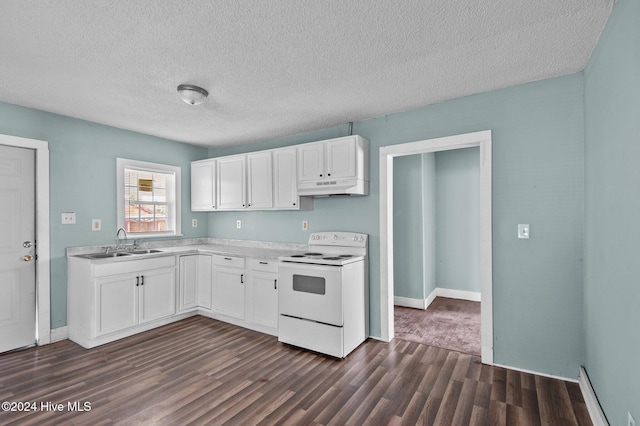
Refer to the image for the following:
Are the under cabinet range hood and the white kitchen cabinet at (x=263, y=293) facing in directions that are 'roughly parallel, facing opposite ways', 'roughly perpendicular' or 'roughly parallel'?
roughly parallel

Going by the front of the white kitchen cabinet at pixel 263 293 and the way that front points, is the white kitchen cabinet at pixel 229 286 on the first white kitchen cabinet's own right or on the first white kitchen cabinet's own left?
on the first white kitchen cabinet's own right

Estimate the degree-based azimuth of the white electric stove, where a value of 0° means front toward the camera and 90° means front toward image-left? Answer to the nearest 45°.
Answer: approximately 45°

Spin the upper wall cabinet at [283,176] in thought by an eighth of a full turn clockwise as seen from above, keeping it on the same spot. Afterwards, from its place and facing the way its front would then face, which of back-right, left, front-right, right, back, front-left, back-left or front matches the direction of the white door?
front

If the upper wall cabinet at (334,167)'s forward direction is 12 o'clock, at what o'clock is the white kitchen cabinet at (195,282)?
The white kitchen cabinet is roughly at 2 o'clock from the upper wall cabinet.

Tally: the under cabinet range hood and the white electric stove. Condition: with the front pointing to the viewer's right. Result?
0

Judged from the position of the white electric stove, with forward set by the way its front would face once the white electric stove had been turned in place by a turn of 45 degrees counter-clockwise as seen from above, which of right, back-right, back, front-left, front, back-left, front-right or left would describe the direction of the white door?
right

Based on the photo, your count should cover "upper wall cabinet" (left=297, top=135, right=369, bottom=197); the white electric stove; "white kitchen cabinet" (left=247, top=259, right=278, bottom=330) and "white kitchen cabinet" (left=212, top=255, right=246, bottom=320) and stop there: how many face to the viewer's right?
0

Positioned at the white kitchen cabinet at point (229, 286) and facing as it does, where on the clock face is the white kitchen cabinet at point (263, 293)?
the white kitchen cabinet at point (263, 293) is roughly at 9 o'clock from the white kitchen cabinet at point (229, 286).

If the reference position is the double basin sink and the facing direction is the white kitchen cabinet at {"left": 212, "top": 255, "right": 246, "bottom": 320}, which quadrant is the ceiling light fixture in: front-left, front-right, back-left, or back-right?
front-right

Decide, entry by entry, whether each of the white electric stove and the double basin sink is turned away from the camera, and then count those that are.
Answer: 0

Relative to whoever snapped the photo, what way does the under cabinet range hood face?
facing the viewer and to the left of the viewer

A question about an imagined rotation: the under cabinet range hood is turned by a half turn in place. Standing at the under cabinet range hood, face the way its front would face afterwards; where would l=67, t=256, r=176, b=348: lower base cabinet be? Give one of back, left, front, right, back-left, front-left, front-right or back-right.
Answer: back-left
